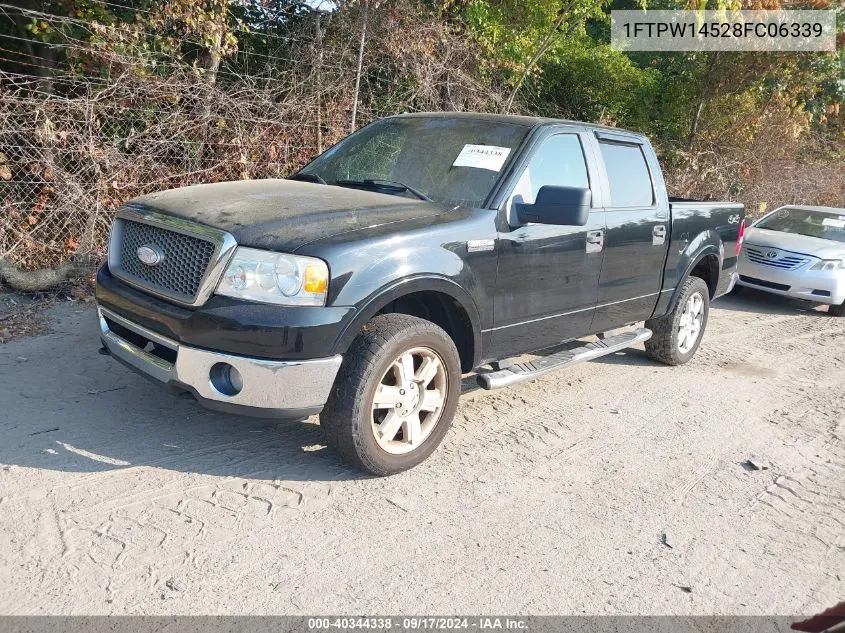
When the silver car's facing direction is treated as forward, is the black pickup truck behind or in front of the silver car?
in front

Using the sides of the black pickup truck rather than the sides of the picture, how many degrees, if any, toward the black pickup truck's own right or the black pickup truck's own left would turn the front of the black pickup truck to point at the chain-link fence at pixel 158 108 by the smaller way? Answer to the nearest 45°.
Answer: approximately 90° to the black pickup truck's own right

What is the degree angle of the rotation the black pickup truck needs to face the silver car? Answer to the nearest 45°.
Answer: approximately 180°

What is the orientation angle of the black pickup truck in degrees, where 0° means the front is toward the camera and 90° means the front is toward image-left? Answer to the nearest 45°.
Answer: approximately 45°

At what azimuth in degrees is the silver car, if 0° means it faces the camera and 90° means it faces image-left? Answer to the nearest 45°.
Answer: approximately 45°

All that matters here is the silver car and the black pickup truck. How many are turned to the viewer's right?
0
